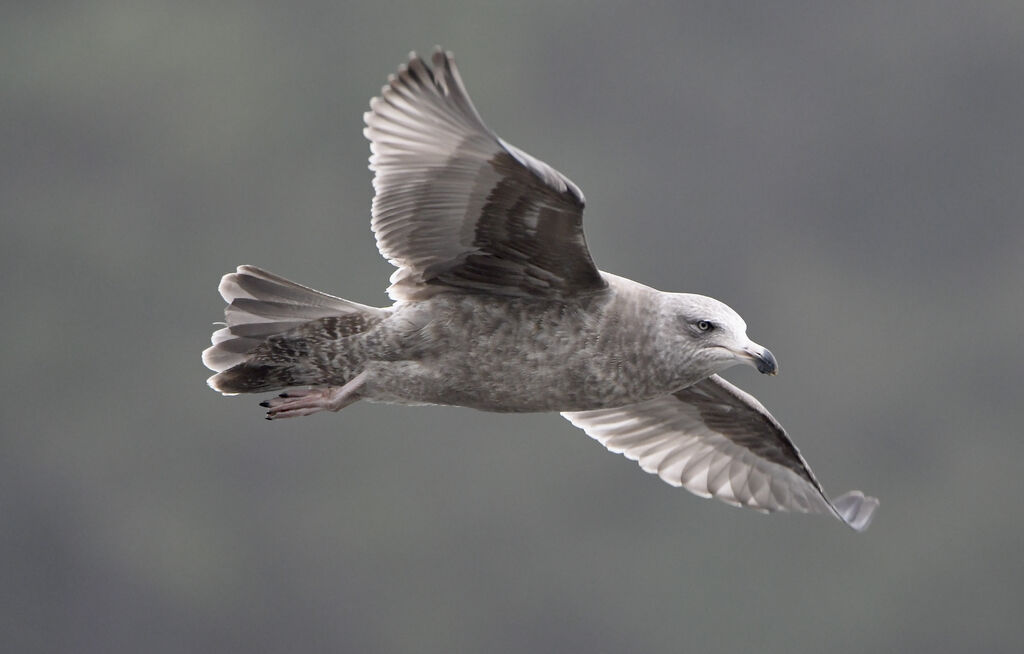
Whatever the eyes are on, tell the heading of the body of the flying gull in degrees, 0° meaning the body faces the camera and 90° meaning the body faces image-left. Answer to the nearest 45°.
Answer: approximately 270°
